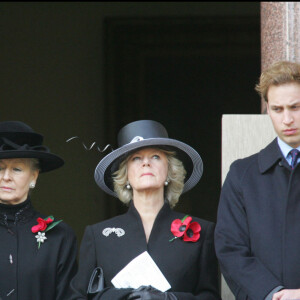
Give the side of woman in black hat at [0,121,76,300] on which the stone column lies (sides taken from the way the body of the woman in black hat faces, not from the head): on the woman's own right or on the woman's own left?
on the woman's own left

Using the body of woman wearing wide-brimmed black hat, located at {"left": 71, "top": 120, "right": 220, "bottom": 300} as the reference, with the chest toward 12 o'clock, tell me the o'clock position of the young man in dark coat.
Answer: The young man in dark coat is roughly at 10 o'clock from the woman wearing wide-brimmed black hat.

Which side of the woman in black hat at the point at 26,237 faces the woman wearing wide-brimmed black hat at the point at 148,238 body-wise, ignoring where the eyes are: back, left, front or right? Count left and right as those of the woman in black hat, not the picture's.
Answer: left

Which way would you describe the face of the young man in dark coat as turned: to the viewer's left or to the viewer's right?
to the viewer's left

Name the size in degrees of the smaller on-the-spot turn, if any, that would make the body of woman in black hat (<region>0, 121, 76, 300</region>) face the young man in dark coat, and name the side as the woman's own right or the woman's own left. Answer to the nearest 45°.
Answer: approximately 45° to the woman's own left

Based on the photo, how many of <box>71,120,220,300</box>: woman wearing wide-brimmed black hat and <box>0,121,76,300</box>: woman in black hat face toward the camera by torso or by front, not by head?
2

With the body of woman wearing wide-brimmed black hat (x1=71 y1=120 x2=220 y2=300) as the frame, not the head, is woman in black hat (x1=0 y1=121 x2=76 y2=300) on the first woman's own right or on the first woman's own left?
on the first woman's own right
